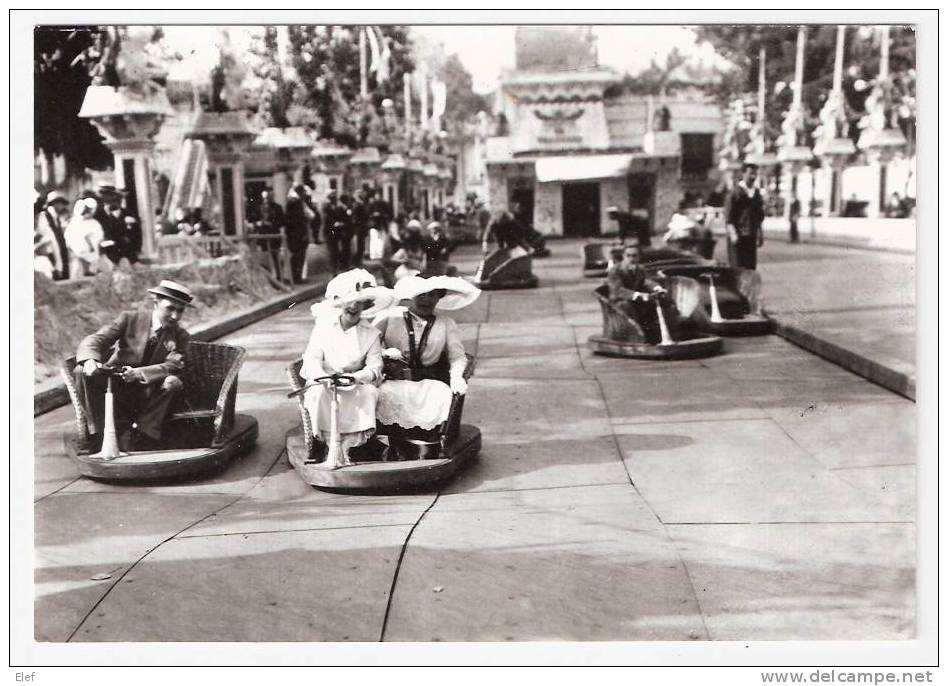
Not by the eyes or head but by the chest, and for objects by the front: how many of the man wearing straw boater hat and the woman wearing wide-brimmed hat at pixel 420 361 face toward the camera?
2

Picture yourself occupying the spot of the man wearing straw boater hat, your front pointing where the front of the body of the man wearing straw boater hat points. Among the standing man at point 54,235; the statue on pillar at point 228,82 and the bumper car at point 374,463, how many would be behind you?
2

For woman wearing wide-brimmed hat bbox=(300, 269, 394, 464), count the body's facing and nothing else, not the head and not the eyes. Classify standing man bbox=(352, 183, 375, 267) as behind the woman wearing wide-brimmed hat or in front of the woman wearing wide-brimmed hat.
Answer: behind

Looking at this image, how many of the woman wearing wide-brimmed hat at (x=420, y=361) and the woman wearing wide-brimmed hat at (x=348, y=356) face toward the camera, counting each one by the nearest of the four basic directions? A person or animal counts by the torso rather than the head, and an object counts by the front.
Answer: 2

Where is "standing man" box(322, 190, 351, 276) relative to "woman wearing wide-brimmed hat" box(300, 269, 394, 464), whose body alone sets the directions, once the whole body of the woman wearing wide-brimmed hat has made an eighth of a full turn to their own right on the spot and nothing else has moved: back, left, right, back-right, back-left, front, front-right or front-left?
back-right

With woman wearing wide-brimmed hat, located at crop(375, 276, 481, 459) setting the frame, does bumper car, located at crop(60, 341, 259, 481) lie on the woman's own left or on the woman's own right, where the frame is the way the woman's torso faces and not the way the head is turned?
on the woman's own right

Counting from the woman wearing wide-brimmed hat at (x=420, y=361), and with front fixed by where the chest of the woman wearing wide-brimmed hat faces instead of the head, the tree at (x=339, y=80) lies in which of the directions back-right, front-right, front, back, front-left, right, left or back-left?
back

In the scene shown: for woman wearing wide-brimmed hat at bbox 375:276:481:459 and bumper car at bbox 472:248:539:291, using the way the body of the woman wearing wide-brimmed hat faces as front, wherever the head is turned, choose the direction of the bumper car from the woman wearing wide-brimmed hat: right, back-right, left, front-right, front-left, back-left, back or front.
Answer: back

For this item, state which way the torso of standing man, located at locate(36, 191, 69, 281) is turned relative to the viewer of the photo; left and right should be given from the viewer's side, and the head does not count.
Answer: facing the viewer and to the right of the viewer

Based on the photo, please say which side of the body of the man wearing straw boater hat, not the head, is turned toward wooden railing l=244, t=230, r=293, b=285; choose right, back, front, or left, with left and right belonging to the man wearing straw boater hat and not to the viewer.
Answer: back

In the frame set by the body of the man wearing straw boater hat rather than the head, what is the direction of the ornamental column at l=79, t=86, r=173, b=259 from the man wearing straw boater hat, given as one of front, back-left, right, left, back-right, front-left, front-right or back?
back

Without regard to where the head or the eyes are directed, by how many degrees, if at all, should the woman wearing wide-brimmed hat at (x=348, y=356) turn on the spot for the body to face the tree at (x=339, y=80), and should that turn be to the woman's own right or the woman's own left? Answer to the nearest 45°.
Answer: approximately 180°

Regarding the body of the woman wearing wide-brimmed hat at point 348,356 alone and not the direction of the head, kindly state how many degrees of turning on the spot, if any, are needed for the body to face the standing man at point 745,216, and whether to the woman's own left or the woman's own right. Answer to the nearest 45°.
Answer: approximately 135° to the woman's own left
